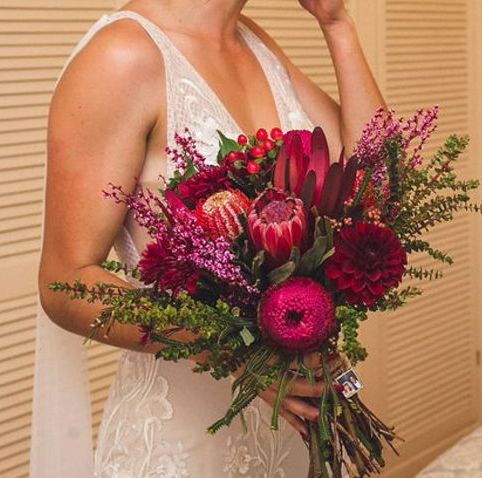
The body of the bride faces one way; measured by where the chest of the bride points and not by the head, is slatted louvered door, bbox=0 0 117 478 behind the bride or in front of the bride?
behind

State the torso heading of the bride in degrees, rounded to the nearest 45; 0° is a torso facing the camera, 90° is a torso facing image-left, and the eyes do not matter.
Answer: approximately 315°
